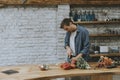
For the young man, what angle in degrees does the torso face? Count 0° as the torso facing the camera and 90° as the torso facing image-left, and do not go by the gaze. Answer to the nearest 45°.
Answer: approximately 45°

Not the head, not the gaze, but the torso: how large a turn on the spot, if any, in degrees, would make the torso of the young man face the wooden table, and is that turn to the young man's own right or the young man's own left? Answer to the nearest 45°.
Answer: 0° — they already face it
